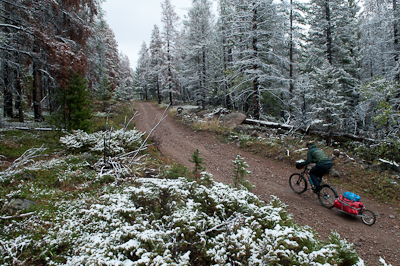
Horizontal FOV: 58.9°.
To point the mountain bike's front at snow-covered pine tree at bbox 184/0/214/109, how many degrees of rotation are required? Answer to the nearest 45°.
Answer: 0° — it already faces it

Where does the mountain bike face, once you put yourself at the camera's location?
facing away from the viewer and to the left of the viewer

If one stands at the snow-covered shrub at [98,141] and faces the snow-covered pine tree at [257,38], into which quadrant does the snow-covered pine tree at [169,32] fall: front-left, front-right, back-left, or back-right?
front-left

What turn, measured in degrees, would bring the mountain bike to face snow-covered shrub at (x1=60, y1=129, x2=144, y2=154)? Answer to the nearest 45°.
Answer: approximately 45° to its left

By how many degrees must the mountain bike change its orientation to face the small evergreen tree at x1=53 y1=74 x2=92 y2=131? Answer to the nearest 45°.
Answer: approximately 45° to its left

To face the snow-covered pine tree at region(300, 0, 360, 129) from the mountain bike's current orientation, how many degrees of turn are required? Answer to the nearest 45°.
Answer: approximately 45° to its right
